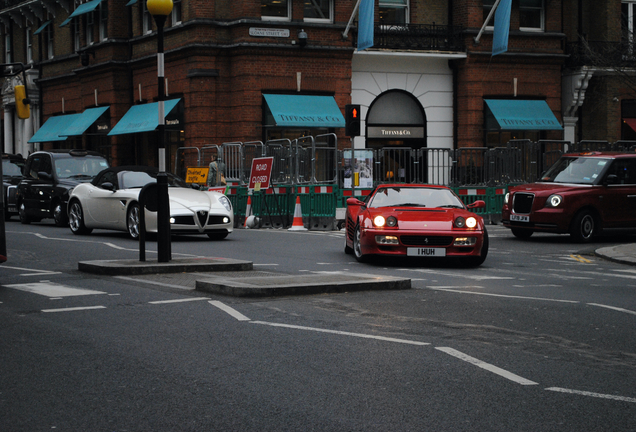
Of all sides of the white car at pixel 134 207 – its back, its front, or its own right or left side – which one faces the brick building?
left

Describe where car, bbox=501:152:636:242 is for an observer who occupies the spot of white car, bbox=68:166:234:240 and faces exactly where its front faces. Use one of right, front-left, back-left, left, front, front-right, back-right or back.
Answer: front-left

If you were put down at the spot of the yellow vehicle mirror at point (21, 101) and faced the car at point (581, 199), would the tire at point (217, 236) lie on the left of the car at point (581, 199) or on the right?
left

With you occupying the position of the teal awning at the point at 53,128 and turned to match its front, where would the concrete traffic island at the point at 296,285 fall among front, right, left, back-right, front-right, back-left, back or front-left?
front-left

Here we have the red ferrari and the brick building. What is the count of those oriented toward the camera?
2

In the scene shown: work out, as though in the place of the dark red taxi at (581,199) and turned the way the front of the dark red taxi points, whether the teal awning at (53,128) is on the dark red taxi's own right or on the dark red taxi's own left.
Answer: on the dark red taxi's own right

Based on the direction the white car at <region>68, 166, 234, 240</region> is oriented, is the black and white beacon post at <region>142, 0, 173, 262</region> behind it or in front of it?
in front

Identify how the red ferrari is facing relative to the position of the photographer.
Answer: facing the viewer

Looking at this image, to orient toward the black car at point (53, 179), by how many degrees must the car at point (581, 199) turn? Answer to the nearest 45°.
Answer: approximately 45° to its right

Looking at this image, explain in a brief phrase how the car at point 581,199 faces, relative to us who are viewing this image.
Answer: facing the viewer and to the left of the viewer

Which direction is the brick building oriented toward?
toward the camera

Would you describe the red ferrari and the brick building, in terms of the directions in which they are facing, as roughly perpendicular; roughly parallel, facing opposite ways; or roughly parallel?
roughly parallel

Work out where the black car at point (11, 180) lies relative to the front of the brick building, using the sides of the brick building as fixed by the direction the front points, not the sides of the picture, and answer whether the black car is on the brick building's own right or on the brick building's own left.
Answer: on the brick building's own right
